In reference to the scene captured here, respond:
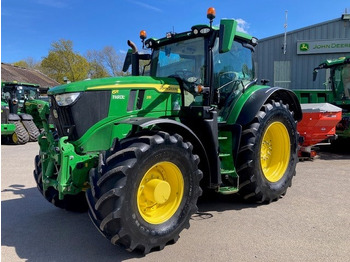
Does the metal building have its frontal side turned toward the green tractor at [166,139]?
yes

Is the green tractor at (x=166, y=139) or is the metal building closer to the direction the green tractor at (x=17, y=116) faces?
the green tractor

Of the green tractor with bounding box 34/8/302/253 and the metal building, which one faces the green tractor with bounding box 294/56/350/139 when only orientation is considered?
the metal building

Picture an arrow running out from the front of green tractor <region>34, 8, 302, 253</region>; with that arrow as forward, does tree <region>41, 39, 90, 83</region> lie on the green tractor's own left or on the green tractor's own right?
on the green tractor's own right

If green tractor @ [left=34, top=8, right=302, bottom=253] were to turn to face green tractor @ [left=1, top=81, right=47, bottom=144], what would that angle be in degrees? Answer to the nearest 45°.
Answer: approximately 90° to its right

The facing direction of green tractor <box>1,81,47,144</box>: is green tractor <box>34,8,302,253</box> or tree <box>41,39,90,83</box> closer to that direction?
the green tractor

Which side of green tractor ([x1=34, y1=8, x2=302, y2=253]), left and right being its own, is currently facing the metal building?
back

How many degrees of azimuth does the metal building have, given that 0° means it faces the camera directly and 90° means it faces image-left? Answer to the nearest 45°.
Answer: approximately 0°

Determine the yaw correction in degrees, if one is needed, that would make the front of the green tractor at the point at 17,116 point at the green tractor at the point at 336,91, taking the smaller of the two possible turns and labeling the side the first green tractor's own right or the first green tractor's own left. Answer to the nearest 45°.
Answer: approximately 90° to the first green tractor's own left

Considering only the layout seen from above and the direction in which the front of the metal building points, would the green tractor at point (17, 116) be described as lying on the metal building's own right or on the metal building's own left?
on the metal building's own right
